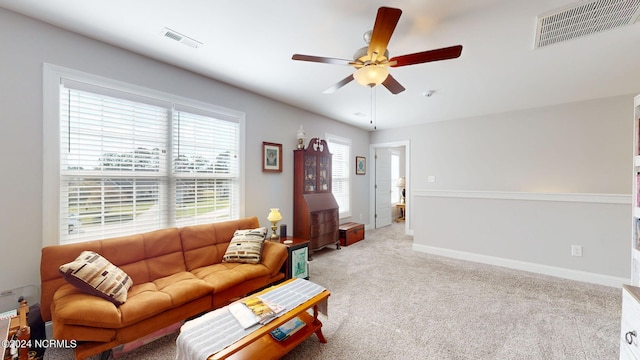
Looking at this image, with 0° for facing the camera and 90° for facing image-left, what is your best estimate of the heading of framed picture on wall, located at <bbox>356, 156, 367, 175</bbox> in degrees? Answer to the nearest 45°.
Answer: approximately 315°

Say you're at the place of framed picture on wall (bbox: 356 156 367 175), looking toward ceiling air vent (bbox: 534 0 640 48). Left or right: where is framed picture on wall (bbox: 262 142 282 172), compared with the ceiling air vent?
right

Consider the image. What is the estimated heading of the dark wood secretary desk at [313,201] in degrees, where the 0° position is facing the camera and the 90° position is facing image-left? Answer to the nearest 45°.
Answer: approximately 315°

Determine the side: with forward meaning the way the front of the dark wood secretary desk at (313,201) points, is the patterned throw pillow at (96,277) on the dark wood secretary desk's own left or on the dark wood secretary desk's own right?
on the dark wood secretary desk's own right

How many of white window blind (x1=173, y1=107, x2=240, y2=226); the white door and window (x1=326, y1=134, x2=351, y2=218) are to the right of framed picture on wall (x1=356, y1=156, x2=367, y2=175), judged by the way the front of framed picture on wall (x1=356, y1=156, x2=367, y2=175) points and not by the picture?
2

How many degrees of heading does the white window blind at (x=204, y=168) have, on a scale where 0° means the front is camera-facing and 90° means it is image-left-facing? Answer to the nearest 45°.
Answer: approximately 315°

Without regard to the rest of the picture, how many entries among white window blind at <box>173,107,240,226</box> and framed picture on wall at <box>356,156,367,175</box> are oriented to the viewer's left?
0

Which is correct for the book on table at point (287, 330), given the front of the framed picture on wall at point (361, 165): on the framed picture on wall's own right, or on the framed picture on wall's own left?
on the framed picture on wall's own right

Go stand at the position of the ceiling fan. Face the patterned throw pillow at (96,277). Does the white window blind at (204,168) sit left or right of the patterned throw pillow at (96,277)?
right

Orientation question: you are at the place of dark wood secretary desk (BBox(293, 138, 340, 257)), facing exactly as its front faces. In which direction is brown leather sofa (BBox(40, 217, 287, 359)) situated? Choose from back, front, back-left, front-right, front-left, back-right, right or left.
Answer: right
